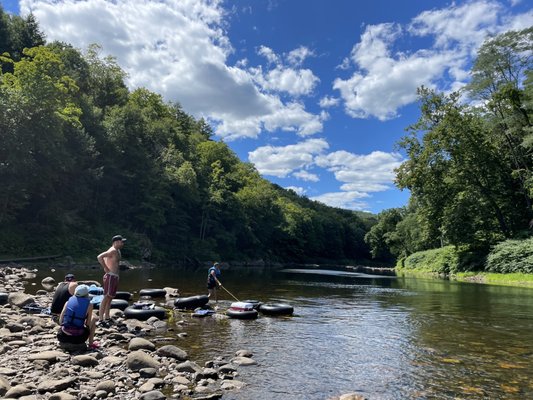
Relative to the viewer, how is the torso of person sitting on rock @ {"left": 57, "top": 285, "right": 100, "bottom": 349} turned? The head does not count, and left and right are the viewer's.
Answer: facing away from the viewer and to the right of the viewer

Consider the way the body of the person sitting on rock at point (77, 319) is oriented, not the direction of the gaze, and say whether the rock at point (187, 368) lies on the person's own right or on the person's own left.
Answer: on the person's own right

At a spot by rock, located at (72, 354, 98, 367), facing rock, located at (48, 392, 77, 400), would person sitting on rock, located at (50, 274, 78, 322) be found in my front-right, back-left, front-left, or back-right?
back-right

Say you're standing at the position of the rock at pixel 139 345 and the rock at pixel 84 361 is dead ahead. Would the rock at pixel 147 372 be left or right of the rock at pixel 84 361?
left

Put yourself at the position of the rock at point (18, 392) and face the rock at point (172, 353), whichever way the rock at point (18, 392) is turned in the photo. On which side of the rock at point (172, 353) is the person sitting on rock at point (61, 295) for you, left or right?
left

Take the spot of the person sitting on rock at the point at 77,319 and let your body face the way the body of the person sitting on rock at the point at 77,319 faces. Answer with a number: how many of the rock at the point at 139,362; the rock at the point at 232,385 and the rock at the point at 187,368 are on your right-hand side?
3
